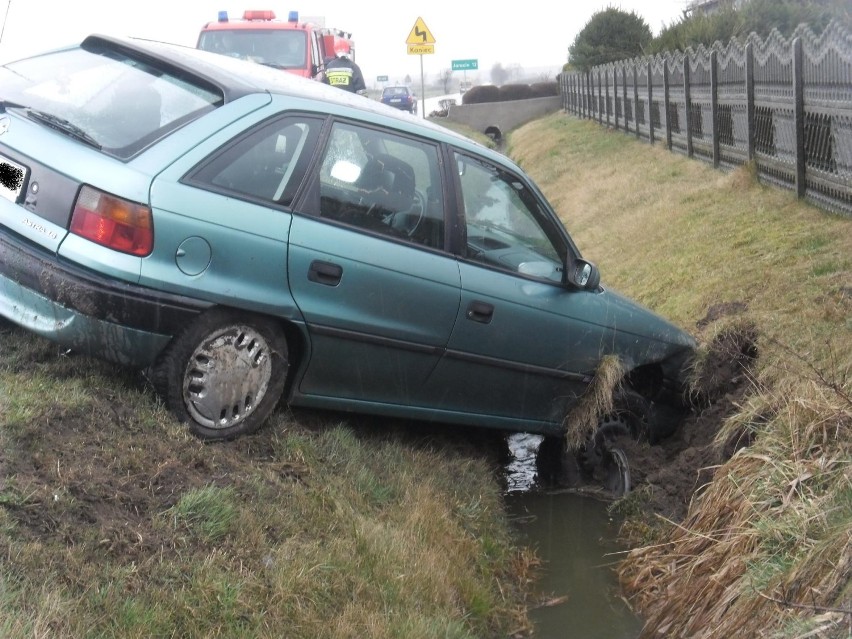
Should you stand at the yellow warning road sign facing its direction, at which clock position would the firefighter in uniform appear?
The firefighter in uniform is roughly at 12 o'clock from the yellow warning road sign.

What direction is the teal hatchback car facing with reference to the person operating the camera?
facing away from the viewer and to the right of the viewer

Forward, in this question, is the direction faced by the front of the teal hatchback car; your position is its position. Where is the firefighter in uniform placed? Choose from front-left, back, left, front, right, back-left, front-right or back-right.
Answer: front-left

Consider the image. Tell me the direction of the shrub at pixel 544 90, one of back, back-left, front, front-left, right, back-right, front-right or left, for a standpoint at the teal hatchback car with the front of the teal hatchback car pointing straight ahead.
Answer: front-left

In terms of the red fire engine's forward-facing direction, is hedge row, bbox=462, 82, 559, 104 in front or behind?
behind

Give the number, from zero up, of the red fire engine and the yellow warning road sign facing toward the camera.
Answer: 2

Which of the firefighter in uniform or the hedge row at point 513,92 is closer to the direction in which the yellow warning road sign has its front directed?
the firefighter in uniform

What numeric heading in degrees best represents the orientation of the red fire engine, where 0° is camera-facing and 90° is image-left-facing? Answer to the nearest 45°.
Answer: approximately 0°
